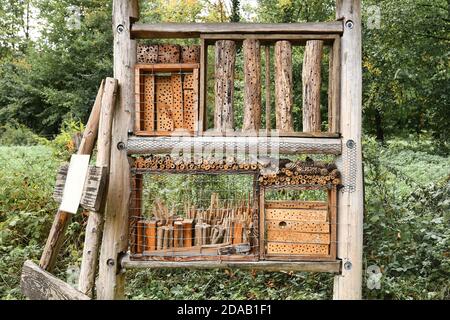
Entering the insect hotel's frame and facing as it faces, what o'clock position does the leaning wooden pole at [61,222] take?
The leaning wooden pole is roughly at 3 o'clock from the insect hotel.

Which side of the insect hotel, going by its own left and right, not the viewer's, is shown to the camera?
front

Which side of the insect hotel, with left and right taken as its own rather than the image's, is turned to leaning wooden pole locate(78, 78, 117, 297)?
right

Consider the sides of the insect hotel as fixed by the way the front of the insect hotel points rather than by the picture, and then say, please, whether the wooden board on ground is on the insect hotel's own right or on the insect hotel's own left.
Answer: on the insect hotel's own right
